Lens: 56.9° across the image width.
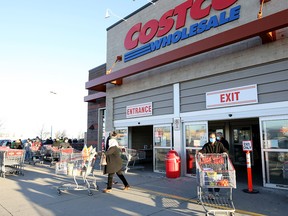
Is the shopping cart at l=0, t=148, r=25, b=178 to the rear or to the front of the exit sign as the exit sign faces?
to the front

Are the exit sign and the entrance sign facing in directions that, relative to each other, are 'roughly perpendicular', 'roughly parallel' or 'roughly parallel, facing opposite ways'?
roughly parallel

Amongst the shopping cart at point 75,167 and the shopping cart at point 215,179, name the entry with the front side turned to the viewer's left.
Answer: the shopping cart at point 75,167

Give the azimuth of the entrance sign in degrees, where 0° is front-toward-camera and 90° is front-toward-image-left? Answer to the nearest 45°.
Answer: approximately 45°

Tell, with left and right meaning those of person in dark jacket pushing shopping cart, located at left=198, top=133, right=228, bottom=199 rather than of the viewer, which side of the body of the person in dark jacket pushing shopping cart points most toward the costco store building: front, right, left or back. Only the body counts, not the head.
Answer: back

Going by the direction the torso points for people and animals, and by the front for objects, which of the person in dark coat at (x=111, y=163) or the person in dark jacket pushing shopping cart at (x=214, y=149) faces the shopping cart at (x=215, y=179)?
the person in dark jacket pushing shopping cart

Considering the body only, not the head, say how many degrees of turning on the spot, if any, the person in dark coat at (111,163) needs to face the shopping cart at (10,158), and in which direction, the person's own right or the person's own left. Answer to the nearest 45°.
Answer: approximately 45° to the person's own right

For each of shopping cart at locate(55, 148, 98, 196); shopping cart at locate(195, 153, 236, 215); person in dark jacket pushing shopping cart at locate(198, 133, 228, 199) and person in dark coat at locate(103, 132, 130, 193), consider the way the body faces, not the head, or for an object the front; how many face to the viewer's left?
2

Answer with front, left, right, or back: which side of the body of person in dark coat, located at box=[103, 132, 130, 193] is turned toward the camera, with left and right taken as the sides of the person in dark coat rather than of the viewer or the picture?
left

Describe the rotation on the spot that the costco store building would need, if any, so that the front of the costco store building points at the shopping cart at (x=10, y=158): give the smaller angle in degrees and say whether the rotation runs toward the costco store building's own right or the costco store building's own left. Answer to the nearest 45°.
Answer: approximately 45° to the costco store building's own right

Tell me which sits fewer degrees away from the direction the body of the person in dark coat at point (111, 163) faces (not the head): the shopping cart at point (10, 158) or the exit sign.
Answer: the shopping cart

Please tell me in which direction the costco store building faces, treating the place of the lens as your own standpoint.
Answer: facing the viewer and to the left of the viewer

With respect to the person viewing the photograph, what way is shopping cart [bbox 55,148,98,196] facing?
facing to the left of the viewer

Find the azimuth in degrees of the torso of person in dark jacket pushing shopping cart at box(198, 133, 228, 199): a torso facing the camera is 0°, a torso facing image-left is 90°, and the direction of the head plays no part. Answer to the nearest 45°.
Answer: approximately 0°

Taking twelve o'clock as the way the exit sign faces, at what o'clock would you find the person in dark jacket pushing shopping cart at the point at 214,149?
The person in dark jacket pushing shopping cart is roughly at 11 o'clock from the exit sign.

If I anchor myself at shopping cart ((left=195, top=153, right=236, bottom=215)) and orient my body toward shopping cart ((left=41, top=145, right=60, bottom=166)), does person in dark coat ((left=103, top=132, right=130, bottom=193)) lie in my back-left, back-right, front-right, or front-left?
front-left

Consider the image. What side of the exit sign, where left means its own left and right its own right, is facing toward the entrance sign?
right

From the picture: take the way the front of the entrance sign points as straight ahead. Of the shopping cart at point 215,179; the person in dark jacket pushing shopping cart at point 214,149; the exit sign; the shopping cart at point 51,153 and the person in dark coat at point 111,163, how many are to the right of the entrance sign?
1

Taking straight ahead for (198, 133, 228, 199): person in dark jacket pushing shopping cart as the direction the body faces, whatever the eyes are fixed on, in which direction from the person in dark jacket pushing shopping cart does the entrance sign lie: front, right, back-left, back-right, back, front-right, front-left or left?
back-right

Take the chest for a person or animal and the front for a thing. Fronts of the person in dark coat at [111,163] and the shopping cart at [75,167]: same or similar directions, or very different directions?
same or similar directions

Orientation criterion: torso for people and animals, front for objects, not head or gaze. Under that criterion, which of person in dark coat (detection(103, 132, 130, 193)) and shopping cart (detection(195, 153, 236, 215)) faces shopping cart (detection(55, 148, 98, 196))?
the person in dark coat

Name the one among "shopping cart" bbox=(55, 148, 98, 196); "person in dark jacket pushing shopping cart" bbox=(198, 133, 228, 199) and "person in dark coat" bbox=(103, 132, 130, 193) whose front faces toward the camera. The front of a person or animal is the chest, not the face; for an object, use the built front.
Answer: the person in dark jacket pushing shopping cart
